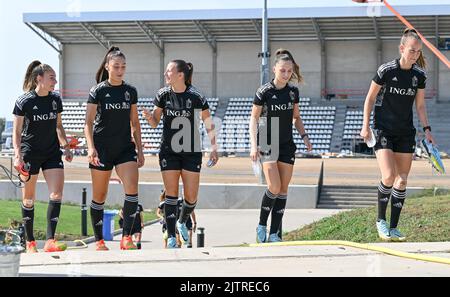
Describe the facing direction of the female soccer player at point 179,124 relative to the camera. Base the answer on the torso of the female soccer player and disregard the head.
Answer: toward the camera

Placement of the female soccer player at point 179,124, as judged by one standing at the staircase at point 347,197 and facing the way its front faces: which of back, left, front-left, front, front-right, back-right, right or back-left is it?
front

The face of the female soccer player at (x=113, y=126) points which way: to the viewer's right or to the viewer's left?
to the viewer's right

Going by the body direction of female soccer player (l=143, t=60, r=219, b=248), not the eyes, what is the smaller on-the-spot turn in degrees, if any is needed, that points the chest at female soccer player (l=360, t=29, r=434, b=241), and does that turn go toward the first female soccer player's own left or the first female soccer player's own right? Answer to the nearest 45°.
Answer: approximately 90° to the first female soccer player's own left

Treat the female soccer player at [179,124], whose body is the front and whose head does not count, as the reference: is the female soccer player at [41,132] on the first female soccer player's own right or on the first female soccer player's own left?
on the first female soccer player's own right

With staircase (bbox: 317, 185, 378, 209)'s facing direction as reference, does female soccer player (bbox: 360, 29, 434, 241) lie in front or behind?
in front

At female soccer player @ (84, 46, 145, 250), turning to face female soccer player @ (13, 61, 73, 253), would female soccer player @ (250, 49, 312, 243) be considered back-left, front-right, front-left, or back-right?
back-right

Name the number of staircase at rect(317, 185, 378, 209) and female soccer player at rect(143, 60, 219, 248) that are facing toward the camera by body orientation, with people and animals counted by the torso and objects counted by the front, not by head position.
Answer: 2

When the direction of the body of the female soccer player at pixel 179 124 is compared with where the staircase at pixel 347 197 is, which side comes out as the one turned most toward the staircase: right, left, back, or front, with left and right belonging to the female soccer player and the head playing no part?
back

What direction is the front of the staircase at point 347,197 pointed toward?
toward the camera

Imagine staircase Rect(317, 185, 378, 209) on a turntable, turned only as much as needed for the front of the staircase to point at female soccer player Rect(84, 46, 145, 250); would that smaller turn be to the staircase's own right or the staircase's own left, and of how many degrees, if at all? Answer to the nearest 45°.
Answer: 0° — it already faces them

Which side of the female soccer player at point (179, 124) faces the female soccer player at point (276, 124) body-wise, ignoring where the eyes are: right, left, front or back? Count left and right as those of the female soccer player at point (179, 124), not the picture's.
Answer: left

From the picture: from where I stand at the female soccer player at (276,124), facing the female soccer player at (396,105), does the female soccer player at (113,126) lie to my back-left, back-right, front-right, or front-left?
back-right

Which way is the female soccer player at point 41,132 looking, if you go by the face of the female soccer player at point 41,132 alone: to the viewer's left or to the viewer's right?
to the viewer's right
